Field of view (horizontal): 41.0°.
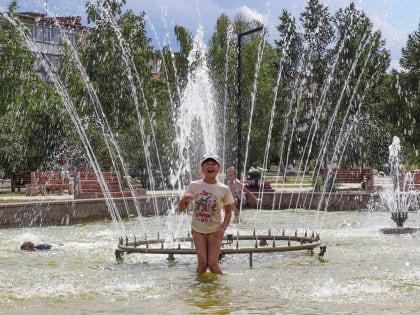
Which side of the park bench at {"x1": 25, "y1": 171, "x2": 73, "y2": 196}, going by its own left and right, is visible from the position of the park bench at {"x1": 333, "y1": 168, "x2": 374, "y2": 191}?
left

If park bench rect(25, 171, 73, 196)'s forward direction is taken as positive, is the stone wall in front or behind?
in front

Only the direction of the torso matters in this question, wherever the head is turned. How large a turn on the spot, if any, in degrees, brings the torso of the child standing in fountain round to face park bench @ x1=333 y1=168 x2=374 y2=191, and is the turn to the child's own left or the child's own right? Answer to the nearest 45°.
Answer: approximately 180°

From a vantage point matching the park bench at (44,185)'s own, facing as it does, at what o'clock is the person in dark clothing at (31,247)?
The person in dark clothing is roughly at 12 o'clock from the park bench.

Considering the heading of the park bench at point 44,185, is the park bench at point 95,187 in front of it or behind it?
in front

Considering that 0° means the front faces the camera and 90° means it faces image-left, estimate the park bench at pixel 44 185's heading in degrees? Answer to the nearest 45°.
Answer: approximately 0°

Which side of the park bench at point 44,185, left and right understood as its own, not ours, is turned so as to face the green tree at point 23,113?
back

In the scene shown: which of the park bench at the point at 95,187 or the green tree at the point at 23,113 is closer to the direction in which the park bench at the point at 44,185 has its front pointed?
the park bench

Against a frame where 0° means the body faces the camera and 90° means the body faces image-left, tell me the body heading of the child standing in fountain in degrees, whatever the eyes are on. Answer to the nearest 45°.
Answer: approximately 0°

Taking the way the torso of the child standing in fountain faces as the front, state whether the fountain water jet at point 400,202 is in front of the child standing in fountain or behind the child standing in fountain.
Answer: behind
